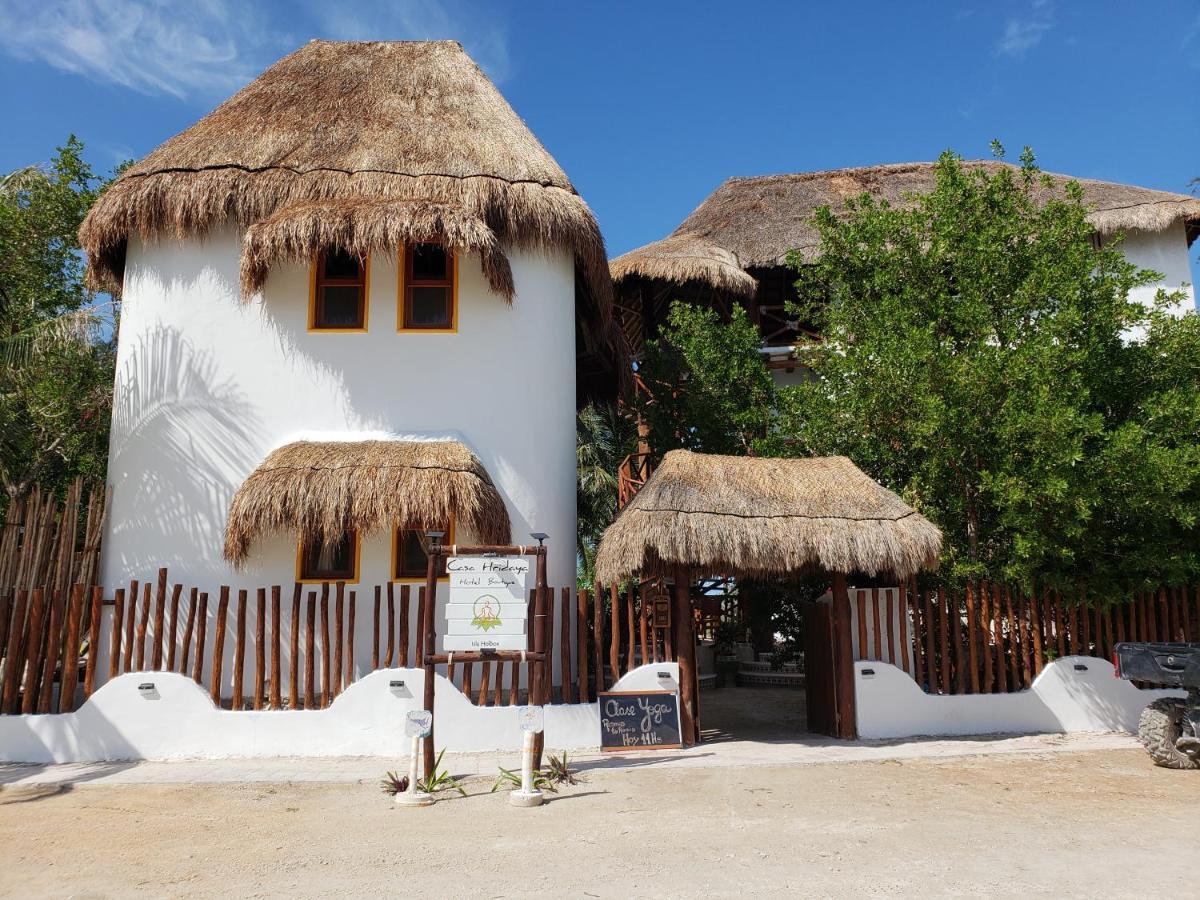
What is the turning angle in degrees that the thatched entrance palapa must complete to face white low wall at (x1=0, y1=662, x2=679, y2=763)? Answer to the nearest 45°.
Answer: approximately 90° to its right

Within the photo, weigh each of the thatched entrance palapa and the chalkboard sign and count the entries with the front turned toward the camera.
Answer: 2

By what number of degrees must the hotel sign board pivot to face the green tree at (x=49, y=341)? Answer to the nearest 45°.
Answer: approximately 135° to its right

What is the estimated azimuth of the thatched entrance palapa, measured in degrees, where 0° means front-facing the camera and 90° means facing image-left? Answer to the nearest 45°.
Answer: approximately 0°

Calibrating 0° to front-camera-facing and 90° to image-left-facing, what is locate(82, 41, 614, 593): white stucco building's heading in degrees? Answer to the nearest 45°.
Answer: approximately 0°

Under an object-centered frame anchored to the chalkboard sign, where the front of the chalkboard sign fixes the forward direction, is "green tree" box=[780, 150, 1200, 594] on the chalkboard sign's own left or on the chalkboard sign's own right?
on the chalkboard sign's own left
